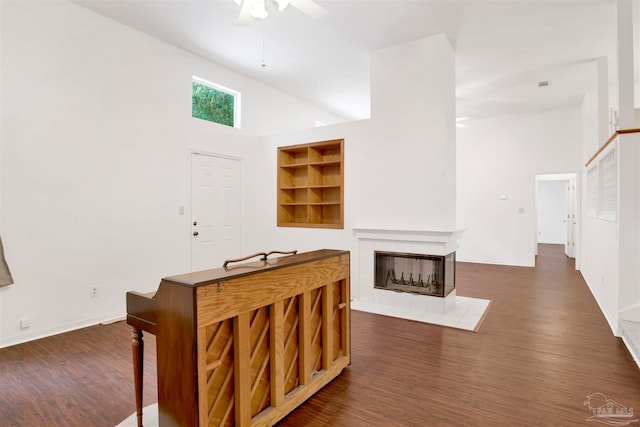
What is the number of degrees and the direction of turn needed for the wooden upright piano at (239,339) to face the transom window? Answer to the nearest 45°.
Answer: approximately 45° to its right

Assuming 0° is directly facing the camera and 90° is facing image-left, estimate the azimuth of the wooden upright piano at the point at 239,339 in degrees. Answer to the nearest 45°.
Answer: approximately 135°

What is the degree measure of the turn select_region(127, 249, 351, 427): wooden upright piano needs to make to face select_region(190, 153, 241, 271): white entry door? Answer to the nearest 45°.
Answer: approximately 45° to its right

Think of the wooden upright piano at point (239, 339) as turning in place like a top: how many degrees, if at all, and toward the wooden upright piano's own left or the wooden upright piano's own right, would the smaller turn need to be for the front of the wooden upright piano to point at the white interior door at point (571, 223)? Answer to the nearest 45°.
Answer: approximately 90° to the wooden upright piano's own right
